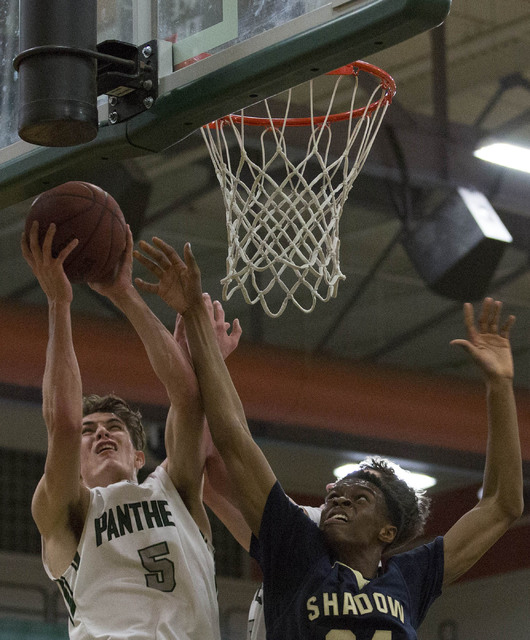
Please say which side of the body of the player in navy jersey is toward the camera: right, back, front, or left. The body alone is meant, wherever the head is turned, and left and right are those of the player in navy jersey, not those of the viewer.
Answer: front

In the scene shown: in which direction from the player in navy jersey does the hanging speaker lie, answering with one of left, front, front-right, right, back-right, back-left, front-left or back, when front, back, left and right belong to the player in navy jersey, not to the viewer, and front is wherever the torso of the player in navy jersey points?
back

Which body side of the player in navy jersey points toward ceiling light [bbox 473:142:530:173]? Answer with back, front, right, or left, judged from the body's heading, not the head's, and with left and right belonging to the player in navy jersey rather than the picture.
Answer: back
